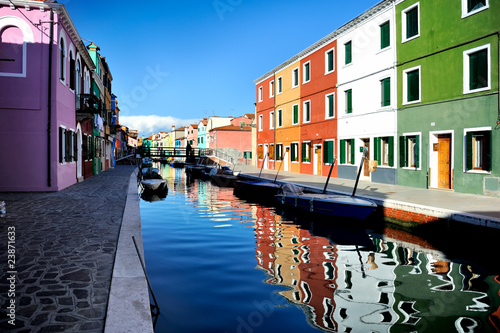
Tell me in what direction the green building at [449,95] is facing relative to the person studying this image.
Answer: facing the viewer and to the left of the viewer

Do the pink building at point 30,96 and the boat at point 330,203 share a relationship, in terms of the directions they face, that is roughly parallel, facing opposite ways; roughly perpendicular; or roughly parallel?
roughly perpendicular

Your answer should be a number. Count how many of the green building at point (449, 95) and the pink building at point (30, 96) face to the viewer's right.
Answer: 1

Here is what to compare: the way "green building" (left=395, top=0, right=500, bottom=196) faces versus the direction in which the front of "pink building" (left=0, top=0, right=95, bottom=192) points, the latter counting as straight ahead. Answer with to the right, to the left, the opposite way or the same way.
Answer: the opposite way

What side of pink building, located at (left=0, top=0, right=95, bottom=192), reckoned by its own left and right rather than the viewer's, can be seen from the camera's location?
right

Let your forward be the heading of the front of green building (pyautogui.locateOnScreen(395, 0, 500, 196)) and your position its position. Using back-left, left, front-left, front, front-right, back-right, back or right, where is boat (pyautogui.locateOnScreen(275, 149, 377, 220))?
front
